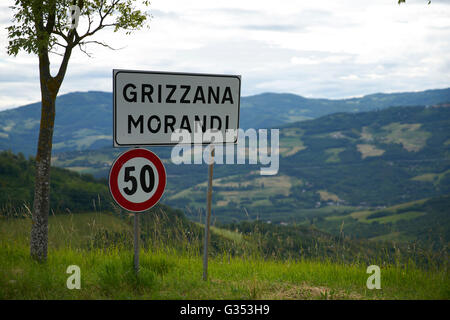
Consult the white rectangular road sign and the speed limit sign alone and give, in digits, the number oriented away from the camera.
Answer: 0

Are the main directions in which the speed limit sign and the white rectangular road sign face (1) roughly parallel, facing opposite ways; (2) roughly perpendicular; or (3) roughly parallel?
roughly parallel

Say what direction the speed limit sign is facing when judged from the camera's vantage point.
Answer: facing the viewer and to the right of the viewer
